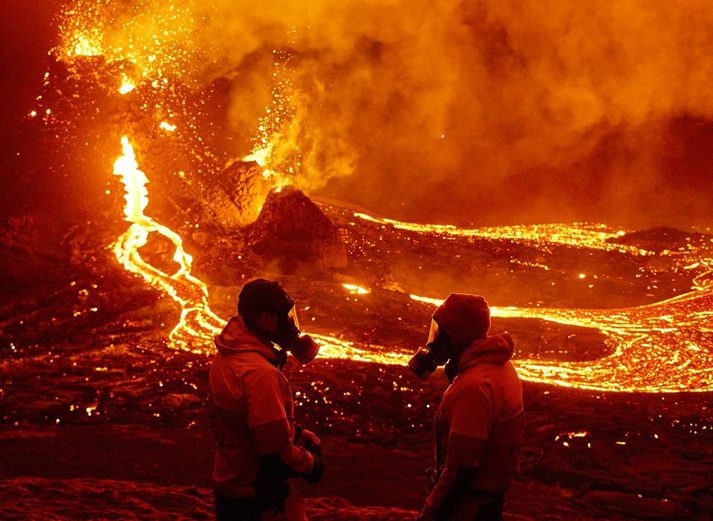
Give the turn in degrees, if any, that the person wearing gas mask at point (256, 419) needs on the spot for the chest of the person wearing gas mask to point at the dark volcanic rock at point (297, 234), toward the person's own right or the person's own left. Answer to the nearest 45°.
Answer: approximately 90° to the person's own left

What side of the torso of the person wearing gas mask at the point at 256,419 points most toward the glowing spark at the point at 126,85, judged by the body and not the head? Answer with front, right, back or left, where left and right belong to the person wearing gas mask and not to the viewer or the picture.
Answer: left

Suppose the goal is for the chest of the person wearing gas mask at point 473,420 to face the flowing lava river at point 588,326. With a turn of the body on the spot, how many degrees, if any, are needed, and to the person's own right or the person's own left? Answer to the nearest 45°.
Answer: approximately 90° to the person's own right

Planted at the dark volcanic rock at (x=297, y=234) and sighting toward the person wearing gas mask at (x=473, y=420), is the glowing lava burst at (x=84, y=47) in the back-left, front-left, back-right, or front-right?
back-right

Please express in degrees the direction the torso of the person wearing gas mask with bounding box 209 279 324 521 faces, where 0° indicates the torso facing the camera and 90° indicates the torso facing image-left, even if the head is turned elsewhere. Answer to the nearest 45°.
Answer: approximately 270°

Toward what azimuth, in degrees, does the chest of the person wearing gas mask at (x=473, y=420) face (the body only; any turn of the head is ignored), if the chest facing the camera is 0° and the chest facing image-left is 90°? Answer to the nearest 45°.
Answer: approximately 90°

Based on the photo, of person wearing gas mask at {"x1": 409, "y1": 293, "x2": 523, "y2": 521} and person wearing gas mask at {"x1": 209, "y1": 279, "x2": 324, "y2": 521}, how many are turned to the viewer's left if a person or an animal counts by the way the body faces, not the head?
1

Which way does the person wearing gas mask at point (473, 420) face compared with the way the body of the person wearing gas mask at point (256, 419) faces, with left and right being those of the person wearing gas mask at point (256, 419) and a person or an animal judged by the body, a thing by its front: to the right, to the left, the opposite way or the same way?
the opposite way

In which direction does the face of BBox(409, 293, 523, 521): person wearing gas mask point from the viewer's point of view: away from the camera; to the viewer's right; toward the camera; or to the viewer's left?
to the viewer's left

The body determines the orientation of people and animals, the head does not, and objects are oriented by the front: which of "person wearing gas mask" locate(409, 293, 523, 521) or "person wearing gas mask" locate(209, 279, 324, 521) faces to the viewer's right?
"person wearing gas mask" locate(209, 279, 324, 521)

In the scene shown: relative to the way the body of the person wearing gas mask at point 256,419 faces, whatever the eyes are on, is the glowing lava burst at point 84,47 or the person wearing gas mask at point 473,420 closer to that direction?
the person wearing gas mask

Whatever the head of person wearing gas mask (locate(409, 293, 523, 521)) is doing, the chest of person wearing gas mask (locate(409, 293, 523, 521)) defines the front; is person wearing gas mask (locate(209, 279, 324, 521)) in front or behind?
in front
